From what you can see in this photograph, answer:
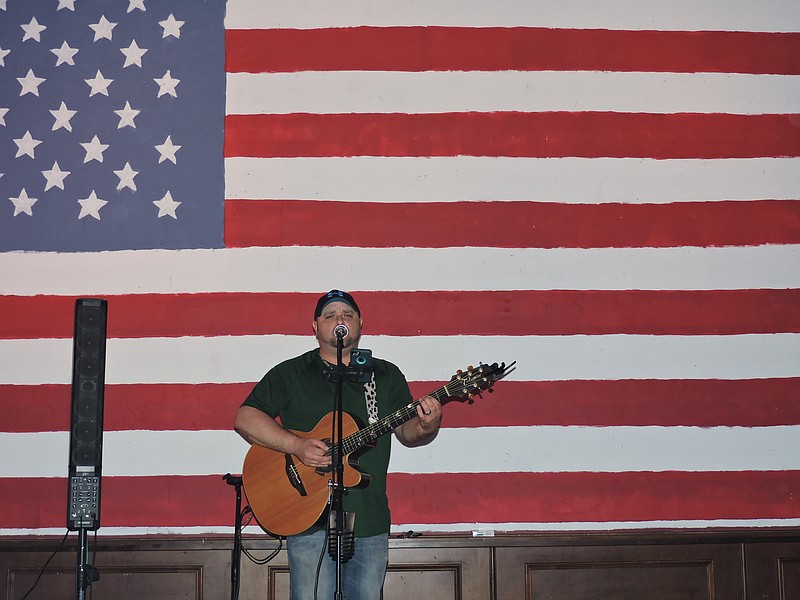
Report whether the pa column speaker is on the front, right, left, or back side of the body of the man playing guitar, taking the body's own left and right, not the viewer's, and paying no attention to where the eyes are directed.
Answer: right

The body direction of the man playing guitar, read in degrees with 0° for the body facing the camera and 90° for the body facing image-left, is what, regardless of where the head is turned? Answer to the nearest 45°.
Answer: approximately 0°

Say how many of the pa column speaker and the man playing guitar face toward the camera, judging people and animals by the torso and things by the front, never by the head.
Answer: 2

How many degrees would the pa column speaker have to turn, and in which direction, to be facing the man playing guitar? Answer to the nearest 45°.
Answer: approximately 90° to its left

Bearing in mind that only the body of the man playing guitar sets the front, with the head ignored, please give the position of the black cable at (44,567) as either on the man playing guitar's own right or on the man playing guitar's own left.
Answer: on the man playing guitar's own right
